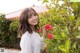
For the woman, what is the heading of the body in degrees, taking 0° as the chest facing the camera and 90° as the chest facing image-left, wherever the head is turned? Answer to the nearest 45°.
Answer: approximately 315°
